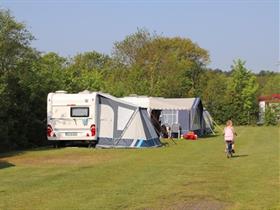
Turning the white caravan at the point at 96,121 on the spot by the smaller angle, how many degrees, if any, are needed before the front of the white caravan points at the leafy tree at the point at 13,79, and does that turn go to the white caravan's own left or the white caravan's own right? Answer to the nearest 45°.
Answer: approximately 90° to the white caravan's own left

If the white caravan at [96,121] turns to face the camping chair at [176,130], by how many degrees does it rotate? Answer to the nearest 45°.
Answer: approximately 45° to its right

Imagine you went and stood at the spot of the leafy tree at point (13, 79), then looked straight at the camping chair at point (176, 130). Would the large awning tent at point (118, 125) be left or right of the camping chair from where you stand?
right

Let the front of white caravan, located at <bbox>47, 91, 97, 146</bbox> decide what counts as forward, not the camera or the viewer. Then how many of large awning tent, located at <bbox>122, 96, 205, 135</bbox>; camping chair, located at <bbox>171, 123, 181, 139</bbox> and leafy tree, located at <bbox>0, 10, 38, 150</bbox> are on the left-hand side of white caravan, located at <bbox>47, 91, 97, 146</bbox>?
1

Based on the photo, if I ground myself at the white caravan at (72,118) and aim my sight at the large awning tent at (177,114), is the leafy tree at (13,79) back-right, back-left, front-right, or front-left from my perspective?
back-left

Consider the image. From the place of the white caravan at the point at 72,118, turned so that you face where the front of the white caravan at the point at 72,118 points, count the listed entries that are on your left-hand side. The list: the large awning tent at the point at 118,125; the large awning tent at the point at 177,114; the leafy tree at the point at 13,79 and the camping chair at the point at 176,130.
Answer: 1

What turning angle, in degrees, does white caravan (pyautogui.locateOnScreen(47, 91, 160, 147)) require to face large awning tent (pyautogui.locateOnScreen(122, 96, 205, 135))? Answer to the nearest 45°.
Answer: approximately 45° to its right

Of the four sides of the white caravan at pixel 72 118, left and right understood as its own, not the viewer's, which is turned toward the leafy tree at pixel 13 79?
left

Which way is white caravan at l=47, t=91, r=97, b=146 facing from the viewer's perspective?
away from the camera

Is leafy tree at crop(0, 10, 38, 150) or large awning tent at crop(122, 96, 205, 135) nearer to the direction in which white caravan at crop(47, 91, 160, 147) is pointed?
the large awning tent
